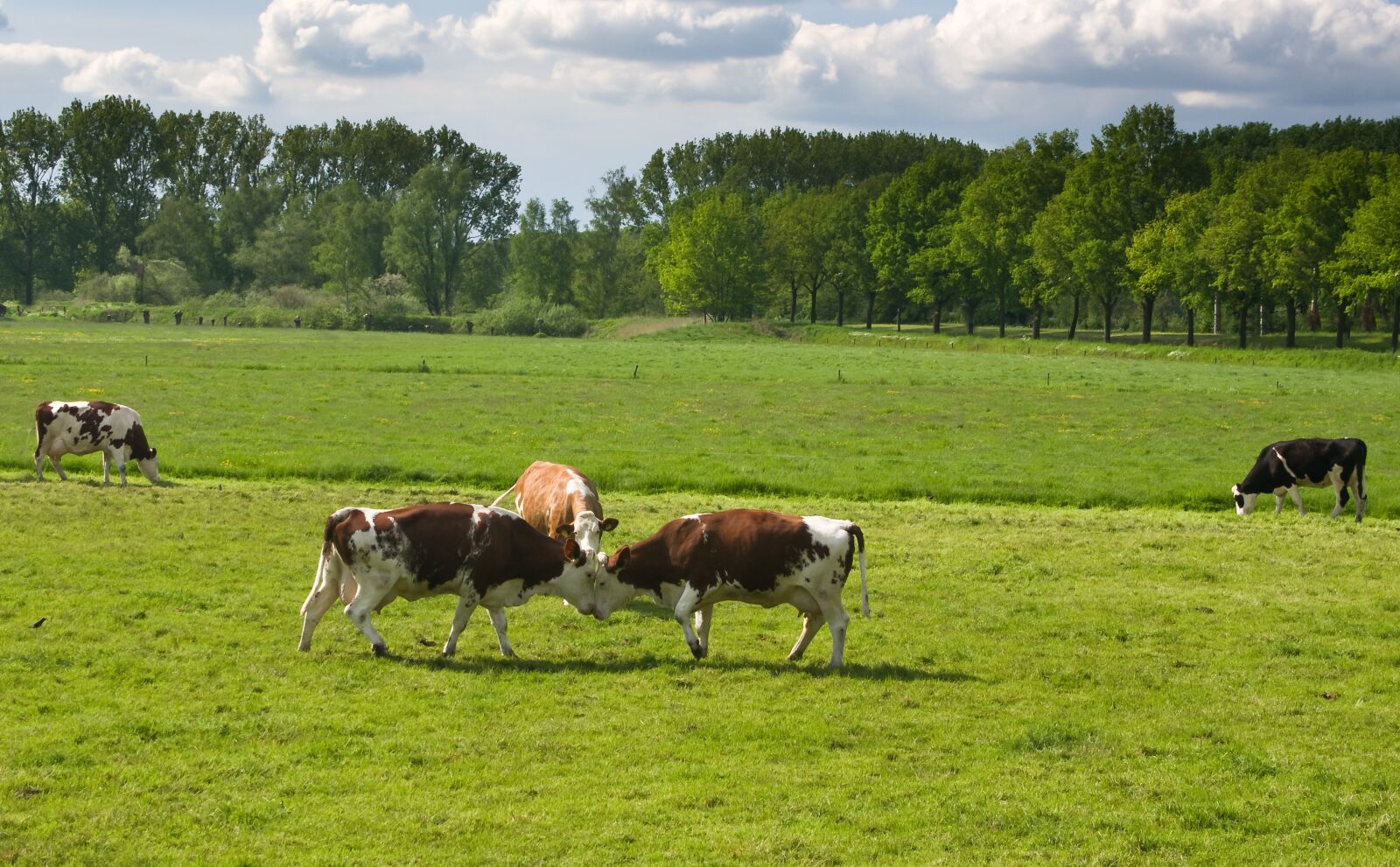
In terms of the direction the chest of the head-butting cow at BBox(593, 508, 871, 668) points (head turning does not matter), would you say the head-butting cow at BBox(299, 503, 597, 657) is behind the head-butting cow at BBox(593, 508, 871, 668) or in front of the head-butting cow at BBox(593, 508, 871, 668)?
in front

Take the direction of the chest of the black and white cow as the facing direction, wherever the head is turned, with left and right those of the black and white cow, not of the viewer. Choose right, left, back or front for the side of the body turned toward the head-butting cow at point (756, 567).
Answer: left

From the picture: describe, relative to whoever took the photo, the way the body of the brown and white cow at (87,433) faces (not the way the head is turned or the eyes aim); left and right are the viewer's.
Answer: facing to the right of the viewer

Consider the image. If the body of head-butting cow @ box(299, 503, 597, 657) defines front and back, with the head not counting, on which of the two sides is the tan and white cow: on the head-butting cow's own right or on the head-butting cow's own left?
on the head-butting cow's own left

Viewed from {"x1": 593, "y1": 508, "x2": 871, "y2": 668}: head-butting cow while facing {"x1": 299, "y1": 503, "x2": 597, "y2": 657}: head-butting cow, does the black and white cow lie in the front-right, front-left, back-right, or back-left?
back-right

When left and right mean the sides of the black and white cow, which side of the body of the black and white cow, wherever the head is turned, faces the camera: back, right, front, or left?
left

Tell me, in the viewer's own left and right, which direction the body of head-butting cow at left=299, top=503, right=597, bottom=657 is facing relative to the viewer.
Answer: facing to the right of the viewer

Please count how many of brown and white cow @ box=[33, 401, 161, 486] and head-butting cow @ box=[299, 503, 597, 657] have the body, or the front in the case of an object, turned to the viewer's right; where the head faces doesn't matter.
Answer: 2

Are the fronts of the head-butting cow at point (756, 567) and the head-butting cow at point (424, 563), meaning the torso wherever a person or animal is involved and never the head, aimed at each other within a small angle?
yes

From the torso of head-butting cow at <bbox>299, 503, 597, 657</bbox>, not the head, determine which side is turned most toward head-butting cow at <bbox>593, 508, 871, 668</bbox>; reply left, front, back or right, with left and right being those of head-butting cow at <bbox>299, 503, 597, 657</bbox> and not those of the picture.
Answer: front

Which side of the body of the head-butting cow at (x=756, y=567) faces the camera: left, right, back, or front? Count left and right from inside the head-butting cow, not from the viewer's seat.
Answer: left

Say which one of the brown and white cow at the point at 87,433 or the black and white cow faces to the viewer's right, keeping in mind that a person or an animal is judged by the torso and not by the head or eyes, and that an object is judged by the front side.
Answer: the brown and white cow

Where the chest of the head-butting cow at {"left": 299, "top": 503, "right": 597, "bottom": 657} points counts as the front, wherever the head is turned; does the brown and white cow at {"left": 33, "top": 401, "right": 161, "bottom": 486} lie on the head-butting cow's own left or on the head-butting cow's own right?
on the head-butting cow's own left

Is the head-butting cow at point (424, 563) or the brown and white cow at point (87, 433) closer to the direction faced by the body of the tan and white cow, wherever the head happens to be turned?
the head-butting cow

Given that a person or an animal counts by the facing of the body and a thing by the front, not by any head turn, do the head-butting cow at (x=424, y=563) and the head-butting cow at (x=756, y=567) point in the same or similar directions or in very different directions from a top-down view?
very different directions
